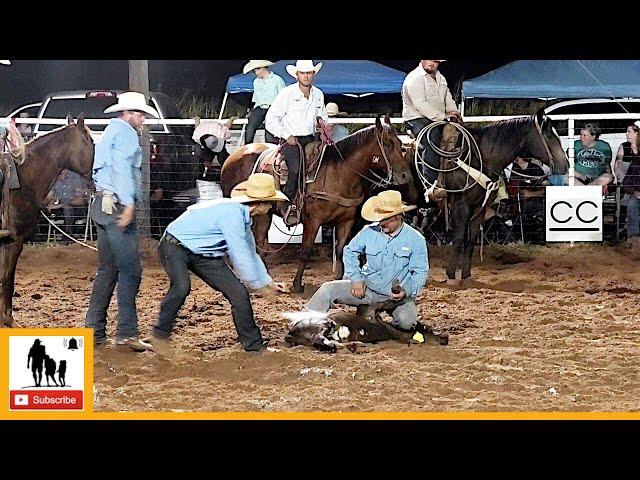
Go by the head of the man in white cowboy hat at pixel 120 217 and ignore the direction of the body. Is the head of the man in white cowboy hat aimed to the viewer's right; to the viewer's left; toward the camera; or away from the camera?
to the viewer's right

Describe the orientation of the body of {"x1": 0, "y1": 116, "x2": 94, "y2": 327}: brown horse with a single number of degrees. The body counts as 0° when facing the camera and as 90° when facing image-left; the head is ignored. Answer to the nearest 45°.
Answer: approximately 270°

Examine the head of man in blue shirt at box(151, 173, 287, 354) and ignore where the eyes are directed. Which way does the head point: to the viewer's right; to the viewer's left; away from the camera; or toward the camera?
to the viewer's right

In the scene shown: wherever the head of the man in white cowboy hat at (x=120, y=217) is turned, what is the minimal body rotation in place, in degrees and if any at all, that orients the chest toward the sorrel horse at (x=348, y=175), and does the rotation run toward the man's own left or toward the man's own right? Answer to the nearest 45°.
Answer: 0° — they already face it

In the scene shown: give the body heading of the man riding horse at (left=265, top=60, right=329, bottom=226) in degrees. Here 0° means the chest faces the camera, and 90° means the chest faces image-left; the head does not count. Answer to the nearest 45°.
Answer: approximately 315°

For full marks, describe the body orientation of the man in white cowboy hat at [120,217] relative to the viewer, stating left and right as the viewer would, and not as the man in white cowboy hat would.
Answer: facing to the right of the viewer

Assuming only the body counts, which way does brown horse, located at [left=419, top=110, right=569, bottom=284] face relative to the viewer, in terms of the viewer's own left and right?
facing to the right of the viewer

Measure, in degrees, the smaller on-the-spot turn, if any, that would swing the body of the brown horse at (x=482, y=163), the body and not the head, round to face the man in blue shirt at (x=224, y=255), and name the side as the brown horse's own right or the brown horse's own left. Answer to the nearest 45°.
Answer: approximately 180°

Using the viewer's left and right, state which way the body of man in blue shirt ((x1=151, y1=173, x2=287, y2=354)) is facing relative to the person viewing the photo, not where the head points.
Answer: facing to the right of the viewer

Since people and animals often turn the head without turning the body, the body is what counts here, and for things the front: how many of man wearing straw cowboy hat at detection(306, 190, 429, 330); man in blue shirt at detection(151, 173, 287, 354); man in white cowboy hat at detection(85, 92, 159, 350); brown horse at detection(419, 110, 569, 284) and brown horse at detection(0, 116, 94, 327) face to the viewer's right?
4
